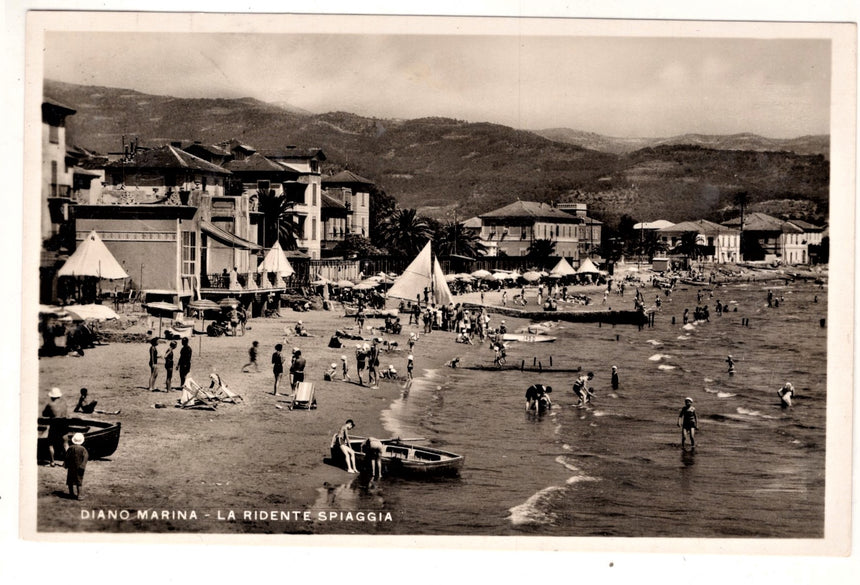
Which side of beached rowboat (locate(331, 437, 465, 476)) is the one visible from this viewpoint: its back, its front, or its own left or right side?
right

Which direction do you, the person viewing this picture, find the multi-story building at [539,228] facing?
facing the viewer and to the right of the viewer

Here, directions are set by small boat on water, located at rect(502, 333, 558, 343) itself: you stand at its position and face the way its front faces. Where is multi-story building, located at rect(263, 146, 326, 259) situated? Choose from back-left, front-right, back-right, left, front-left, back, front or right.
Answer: back

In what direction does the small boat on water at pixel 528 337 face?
to the viewer's right

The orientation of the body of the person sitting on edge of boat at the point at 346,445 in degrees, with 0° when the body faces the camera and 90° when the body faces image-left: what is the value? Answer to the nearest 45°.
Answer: approximately 270°

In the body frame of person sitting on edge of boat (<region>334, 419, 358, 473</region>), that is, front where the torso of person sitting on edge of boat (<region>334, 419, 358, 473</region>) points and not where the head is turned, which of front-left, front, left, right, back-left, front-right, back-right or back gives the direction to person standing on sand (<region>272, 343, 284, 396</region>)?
back-left

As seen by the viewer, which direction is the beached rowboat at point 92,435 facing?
to the viewer's right

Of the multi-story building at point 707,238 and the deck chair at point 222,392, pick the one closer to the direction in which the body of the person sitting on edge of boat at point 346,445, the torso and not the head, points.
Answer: the multi-story building

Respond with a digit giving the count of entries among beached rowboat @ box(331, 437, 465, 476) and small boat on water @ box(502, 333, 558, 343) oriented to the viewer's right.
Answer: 2
